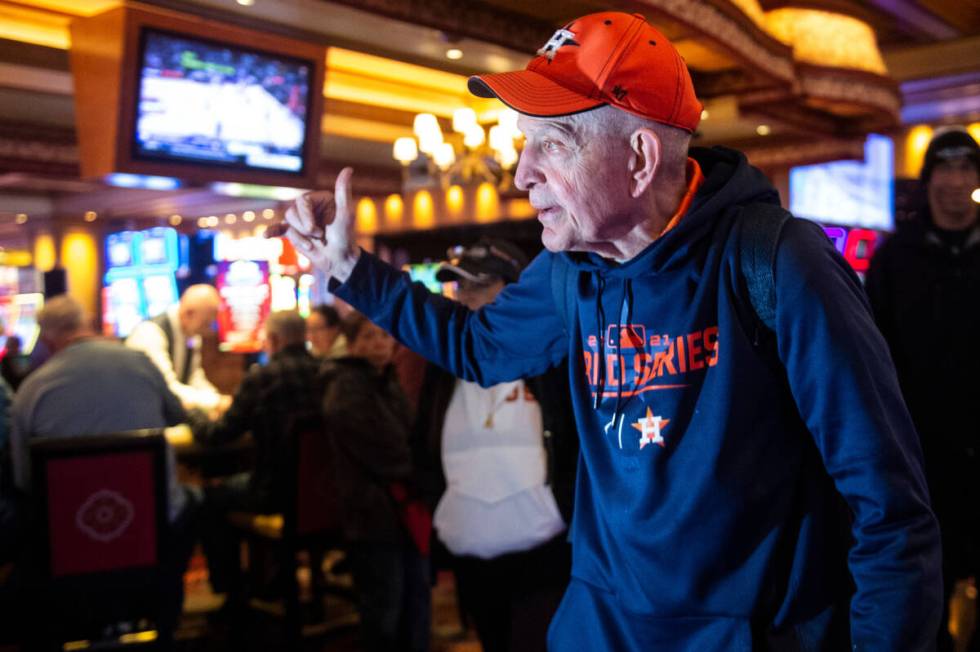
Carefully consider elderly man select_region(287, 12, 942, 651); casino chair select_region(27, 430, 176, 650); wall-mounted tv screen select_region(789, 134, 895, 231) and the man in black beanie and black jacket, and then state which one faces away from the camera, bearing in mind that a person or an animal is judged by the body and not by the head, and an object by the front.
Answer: the casino chair

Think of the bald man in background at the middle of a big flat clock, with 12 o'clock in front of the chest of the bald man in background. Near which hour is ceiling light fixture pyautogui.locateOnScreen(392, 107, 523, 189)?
The ceiling light fixture is roughly at 10 o'clock from the bald man in background.

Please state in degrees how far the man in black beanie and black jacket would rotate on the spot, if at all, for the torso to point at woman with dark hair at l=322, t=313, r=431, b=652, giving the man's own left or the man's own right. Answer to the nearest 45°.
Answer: approximately 90° to the man's own right

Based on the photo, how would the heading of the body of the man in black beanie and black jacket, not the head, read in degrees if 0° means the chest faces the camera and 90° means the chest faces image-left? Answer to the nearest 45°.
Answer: approximately 0°

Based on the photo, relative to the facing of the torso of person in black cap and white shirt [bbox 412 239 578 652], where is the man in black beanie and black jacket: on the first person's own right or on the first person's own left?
on the first person's own left

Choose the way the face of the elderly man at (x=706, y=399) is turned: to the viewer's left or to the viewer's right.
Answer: to the viewer's left

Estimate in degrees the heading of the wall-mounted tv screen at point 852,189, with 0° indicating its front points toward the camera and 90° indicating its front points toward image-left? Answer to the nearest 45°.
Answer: approximately 45°

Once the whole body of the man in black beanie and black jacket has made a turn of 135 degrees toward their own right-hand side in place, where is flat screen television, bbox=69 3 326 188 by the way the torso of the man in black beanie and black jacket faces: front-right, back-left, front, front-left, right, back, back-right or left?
front-left
